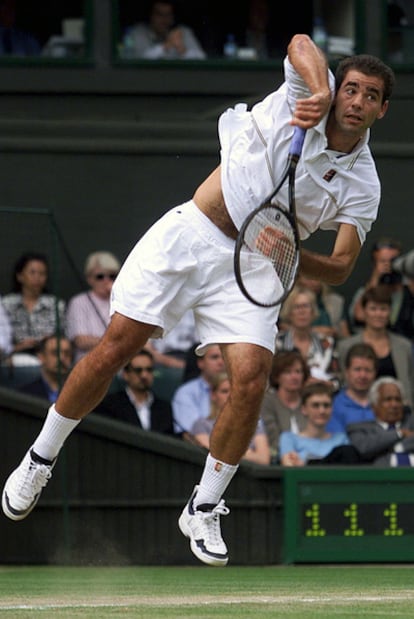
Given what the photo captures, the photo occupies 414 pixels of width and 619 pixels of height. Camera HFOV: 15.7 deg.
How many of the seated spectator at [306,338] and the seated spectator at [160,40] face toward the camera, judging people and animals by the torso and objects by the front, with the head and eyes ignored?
2

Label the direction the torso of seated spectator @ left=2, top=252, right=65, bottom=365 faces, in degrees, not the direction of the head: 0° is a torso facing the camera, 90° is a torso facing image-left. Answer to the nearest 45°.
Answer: approximately 0°

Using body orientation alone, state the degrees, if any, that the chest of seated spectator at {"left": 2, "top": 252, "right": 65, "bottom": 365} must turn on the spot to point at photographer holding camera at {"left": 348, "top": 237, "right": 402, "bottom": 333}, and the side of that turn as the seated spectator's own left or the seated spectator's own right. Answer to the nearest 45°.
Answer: approximately 90° to the seated spectator's own left

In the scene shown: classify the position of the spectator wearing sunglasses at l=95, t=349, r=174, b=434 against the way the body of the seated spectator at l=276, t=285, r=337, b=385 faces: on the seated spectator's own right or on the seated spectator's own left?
on the seated spectator's own right

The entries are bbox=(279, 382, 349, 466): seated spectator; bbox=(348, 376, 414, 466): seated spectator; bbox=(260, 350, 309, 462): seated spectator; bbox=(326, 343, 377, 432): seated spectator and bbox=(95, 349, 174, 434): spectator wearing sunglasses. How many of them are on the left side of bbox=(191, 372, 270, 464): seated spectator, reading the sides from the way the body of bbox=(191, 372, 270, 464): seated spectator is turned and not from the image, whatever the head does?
4

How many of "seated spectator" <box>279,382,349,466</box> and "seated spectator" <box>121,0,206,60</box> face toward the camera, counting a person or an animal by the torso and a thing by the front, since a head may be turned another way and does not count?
2

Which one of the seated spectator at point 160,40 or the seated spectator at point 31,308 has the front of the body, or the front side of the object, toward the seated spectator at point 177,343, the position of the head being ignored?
the seated spectator at point 160,40
